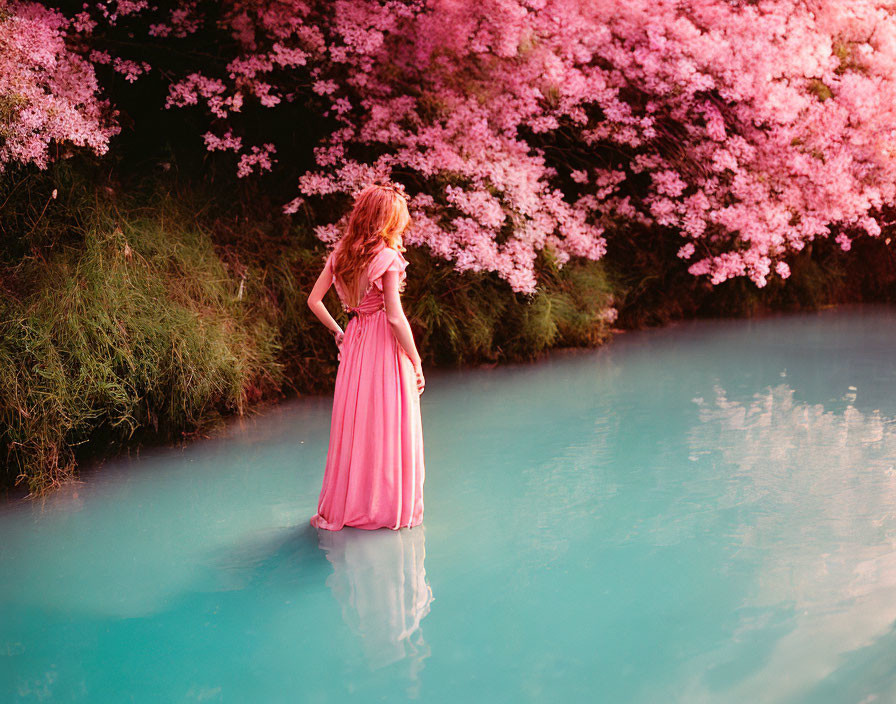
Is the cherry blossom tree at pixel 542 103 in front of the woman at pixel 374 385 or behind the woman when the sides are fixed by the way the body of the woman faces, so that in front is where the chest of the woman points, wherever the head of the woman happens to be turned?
in front

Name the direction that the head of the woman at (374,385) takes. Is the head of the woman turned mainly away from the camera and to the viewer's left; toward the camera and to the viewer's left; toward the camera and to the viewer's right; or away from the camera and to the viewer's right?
away from the camera and to the viewer's right

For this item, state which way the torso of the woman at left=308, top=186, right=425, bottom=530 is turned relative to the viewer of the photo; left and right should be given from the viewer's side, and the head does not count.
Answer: facing away from the viewer and to the right of the viewer
